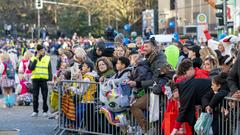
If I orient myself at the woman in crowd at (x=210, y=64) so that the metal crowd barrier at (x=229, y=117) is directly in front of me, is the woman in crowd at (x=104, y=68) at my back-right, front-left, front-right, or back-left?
back-right

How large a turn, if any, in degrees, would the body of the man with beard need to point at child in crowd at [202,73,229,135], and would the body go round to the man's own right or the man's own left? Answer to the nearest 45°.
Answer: approximately 135° to the man's own left

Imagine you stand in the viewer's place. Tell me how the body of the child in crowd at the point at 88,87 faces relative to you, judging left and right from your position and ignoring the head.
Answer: facing to the left of the viewer

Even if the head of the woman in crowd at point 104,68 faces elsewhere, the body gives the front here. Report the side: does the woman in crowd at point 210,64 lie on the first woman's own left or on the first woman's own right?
on the first woman's own left

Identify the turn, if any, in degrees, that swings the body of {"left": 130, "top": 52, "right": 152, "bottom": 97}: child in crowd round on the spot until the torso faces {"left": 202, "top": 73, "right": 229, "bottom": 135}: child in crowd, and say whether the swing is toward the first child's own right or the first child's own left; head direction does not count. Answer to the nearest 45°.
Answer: approximately 135° to the first child's own left

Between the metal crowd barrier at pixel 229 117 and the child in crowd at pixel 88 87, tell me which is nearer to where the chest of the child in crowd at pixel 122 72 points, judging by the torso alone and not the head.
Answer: the child in crowd

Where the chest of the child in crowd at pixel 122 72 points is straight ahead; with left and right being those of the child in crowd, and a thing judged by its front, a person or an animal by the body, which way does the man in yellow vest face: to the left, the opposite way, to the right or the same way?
to the left

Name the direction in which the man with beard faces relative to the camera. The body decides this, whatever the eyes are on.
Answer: to the viewer's left

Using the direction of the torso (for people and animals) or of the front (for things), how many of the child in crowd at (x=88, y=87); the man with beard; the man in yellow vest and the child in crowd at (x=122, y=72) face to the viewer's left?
3

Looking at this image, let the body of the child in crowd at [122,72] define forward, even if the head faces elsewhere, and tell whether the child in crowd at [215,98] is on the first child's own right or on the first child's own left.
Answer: on the first child's own left

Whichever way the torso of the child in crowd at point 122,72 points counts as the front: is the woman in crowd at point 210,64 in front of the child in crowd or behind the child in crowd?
behind

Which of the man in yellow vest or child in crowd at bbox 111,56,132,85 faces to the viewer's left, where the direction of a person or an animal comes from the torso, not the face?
the child in crowd

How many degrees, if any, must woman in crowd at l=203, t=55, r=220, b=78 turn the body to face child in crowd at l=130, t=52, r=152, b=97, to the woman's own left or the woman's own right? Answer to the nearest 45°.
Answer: approximately 45° to the woman's own right

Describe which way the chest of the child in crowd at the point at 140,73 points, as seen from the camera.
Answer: to the viewer's left
